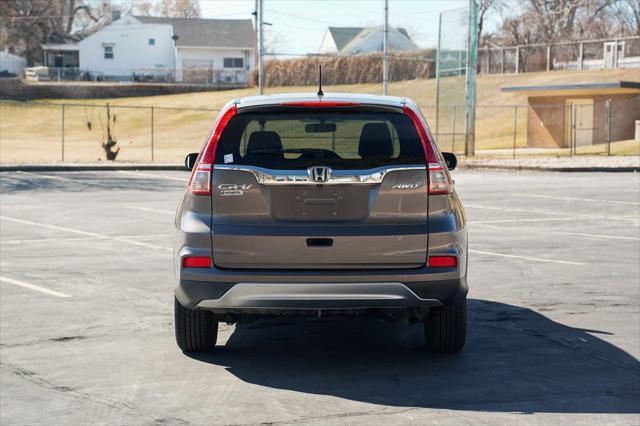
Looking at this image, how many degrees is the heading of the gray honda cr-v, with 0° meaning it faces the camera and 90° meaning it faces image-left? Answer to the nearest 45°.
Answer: approximately 180°

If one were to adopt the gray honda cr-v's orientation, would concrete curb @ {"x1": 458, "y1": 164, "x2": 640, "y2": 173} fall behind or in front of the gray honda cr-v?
in front

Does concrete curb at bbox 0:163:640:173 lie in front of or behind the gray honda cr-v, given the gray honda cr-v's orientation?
in front
